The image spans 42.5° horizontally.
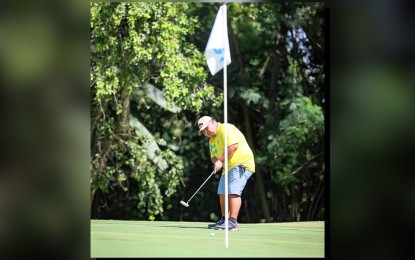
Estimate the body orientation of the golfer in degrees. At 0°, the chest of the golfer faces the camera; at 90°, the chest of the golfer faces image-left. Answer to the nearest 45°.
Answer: approximately 45°

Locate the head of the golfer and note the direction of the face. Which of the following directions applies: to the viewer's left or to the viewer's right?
to the viewer's left

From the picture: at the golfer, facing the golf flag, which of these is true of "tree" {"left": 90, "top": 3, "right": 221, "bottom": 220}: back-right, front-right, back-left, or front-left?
back-right

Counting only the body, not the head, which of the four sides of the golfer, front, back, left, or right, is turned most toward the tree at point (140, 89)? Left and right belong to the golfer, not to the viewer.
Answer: right
